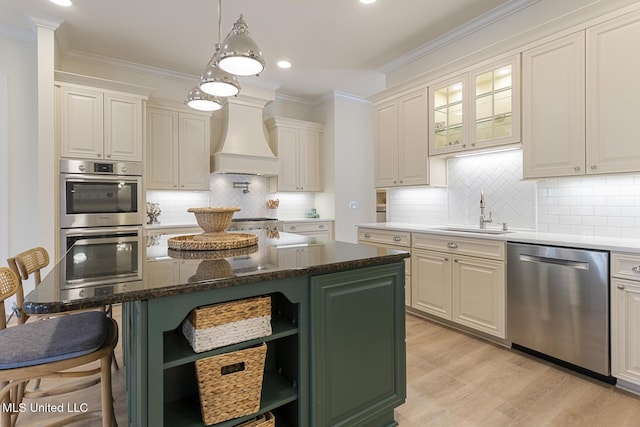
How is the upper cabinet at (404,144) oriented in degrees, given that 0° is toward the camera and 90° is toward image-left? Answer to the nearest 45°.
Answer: approximately 45°

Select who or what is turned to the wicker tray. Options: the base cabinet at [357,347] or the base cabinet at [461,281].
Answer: the base cabinet at [461,281]

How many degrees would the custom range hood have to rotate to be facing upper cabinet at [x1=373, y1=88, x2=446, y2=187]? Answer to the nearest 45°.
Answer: approximately 45° to its left

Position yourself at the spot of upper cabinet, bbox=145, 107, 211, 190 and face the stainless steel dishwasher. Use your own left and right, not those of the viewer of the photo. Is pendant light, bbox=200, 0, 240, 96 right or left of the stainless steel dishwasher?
right

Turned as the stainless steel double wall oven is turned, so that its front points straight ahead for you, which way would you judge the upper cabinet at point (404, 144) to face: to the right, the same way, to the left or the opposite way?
to the right

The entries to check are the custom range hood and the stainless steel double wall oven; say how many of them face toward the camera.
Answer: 2

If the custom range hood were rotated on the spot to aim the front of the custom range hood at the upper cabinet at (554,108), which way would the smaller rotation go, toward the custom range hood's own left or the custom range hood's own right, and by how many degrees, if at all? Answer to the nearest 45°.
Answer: approximately 45° to the custom range hood's own left

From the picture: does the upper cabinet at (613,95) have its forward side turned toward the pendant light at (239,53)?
yes

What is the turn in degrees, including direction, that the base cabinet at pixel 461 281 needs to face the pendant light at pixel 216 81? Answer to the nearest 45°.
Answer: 0° — it already faces it

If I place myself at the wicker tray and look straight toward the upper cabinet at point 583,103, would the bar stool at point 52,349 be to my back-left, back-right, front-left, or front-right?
back-right

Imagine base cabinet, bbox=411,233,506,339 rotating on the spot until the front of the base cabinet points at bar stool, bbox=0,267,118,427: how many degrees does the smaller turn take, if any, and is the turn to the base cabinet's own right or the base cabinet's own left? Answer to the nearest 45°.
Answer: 0° — it already faces it
